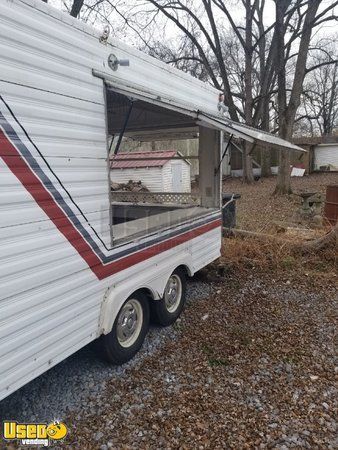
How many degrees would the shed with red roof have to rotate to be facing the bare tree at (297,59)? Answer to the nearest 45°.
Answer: approximately 45° to its left

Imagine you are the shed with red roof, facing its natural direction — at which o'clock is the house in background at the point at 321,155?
The house in background is roughly at 9 o'clock from the shed with red roof.

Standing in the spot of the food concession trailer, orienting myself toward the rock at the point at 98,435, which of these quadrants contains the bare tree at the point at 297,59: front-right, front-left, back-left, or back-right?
back-left

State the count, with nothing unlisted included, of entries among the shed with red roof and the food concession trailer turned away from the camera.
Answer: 0

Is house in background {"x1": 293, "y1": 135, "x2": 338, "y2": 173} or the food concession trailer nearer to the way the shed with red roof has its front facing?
the food concession trailer

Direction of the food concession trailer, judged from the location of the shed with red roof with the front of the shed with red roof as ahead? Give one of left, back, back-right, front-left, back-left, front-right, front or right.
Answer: front-right

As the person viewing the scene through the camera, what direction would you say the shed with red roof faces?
facing the viewer and to the right of the viewer
